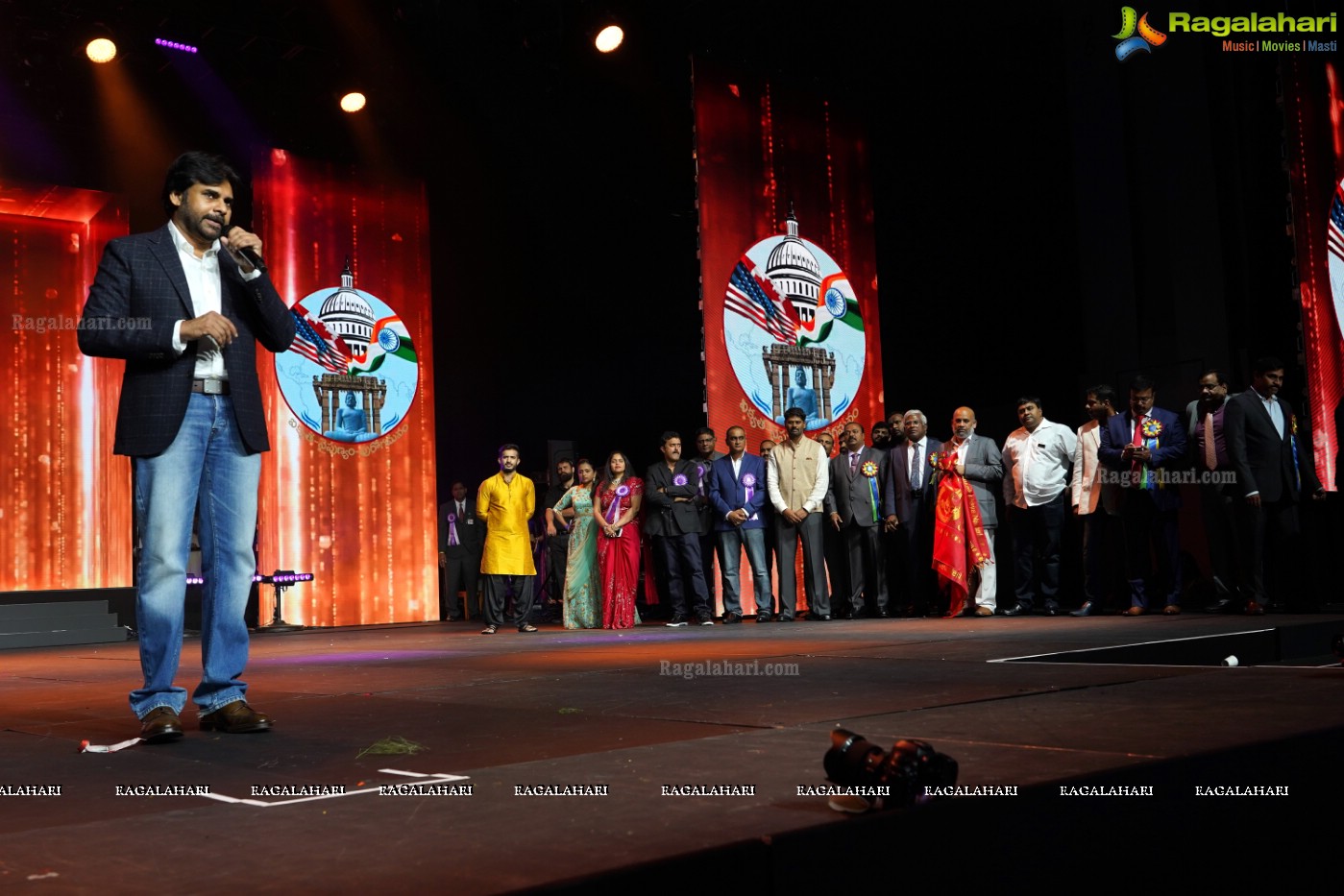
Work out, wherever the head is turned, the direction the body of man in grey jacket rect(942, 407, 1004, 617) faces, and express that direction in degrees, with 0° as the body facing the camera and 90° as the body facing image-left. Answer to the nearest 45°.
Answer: approximately 45°

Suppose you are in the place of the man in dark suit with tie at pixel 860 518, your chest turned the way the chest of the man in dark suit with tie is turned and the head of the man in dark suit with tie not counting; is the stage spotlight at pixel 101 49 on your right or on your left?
on your right

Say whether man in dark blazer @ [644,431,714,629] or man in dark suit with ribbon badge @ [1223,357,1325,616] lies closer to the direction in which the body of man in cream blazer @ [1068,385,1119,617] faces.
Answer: the man in dark blazer

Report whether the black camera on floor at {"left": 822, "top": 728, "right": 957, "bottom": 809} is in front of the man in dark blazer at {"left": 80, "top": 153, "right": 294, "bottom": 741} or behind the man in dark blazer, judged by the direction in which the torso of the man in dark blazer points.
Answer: in front

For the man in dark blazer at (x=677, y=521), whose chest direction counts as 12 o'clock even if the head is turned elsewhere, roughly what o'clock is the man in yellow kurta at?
The man in yellow kurta is roughly at 2 o'clock from the man in dark blazer.

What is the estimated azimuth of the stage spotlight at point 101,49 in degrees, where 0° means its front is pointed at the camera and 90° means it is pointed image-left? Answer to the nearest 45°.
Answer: approximately 0°

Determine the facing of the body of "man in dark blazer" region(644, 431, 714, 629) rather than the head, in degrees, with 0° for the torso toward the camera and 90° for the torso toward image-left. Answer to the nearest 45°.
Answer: approximately 0°

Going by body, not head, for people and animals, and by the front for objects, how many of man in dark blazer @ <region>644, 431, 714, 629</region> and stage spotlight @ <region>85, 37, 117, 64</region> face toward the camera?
2
